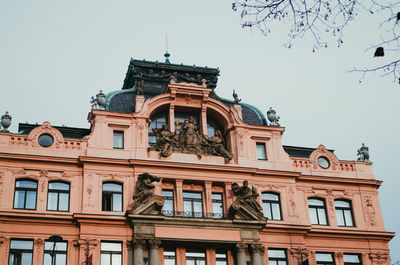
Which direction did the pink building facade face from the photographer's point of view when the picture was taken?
facing the viewer

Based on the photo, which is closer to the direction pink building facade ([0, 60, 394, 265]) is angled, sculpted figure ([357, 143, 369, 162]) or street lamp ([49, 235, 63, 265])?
the street lamp
